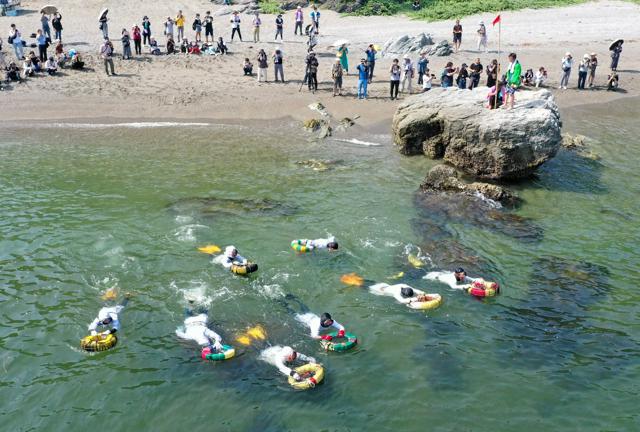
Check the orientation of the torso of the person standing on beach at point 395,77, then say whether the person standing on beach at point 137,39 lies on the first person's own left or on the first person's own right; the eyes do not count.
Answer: on the first person's own right

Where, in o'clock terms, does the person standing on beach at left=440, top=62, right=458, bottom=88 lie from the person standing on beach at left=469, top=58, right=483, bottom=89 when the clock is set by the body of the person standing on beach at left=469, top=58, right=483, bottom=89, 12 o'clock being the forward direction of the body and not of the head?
the person standing on beach at left=440, top=62, right=458, bottom=88 is roughly at 3 o'clock from the person standing on beach at left=469, top=58, right=483, bottom=89.

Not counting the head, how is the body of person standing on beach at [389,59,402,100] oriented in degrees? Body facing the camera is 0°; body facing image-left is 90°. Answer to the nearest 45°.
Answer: approximately 0°

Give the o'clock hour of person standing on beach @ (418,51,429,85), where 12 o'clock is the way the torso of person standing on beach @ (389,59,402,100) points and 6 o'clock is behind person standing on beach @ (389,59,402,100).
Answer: person standing on beach @ (418,51,429,85) is roughly at 7 o'clock from person standing on beach @ (389,59,402,100).

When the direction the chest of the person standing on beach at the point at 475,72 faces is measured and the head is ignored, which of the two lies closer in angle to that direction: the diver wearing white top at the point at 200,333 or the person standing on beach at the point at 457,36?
the diver wearing white top

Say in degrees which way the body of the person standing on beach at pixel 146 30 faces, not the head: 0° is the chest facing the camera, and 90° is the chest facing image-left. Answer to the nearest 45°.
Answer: approximately 0°

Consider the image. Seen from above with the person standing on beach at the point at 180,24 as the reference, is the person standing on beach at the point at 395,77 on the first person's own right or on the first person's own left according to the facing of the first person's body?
on the first person's own left

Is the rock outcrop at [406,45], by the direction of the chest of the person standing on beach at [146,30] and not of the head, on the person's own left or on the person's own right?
on the person's own left
